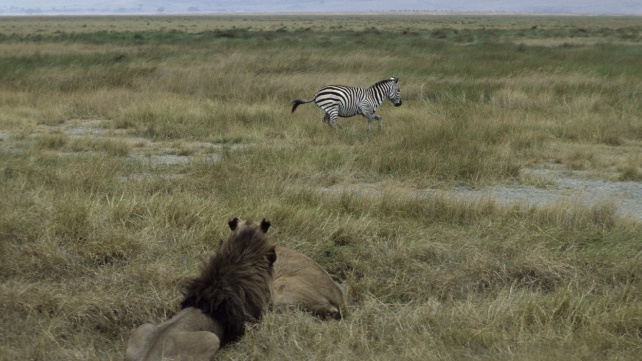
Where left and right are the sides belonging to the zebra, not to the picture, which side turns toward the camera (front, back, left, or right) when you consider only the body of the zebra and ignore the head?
right

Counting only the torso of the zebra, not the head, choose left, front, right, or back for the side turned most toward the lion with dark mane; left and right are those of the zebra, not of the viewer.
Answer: right
